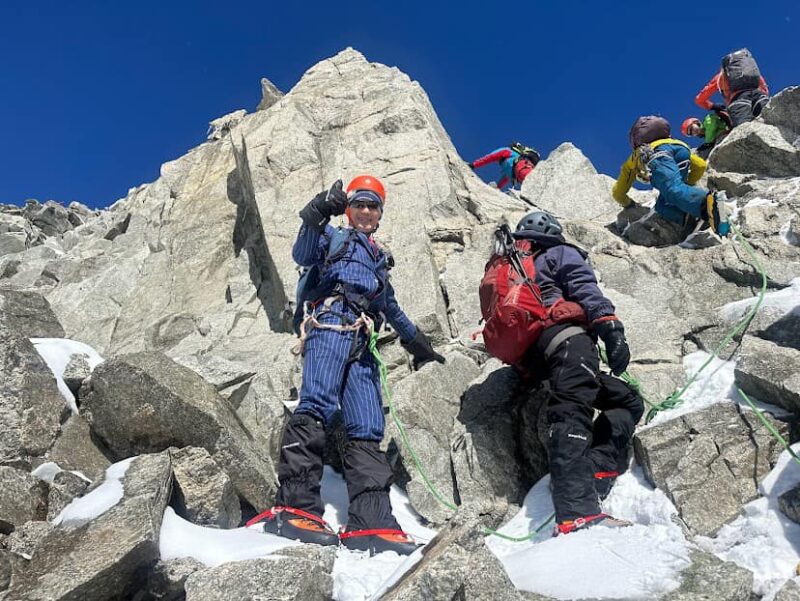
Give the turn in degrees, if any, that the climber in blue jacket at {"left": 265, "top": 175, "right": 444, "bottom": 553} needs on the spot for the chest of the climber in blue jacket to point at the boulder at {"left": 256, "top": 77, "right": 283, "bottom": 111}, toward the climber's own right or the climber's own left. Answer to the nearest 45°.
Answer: approximately 135° to the climber's own left

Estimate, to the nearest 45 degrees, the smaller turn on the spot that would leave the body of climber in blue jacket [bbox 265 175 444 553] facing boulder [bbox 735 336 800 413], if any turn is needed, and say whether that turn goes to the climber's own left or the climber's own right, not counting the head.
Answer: approximately 45° to the climber's own left

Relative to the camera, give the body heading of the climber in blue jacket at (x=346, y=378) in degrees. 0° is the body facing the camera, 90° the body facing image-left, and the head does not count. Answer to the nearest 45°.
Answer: approximately 315°

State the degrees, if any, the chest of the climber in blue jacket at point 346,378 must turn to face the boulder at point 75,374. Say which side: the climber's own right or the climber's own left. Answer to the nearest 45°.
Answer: approximately 135° to the climber's own right

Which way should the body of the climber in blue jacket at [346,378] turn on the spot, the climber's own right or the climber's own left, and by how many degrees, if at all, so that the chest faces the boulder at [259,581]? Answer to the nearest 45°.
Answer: approximately 45° to the climber's own right

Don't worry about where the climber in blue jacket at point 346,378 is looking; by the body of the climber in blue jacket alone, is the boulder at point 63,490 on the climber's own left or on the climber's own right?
on the climber's own right
